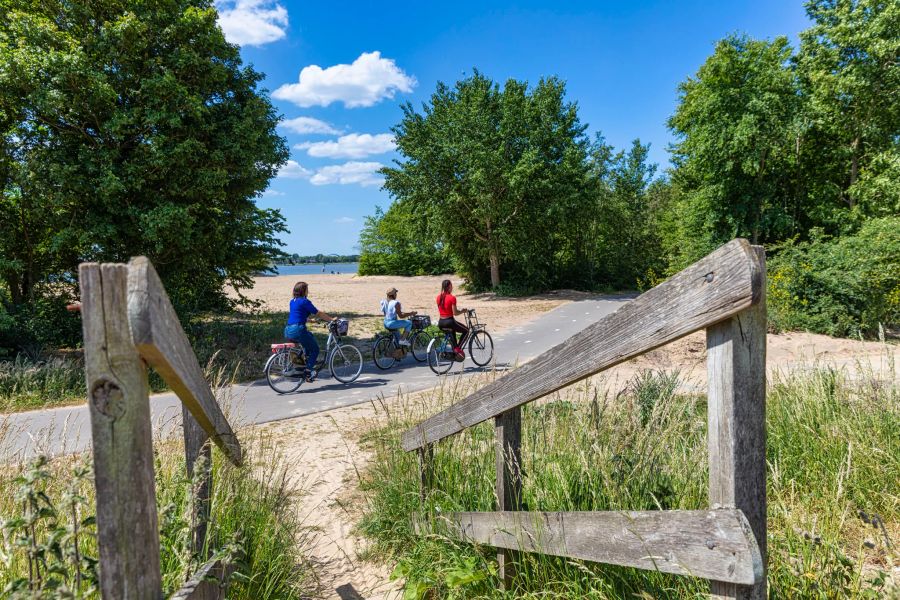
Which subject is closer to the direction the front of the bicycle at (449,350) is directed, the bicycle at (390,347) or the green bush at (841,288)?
the green bush

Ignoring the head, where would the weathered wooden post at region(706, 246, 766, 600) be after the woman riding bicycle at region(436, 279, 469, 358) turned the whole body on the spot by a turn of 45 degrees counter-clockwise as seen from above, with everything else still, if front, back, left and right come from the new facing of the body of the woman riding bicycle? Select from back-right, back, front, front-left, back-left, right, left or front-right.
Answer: back

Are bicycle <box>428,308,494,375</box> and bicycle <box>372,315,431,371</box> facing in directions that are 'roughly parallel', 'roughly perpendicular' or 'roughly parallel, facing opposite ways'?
roughly parallel

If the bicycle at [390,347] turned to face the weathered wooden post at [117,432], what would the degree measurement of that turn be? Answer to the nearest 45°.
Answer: approximately 135° to its right

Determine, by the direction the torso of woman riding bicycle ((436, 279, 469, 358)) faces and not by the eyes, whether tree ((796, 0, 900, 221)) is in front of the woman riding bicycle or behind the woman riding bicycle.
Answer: in front

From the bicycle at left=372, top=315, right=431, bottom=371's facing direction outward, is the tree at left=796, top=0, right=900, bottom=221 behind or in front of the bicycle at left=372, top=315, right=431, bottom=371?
in front

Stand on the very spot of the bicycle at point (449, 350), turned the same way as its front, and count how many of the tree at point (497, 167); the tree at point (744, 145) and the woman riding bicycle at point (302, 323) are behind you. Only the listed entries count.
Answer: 1

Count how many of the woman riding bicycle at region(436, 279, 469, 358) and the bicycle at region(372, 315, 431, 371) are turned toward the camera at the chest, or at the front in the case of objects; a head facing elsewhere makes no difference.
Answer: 0
